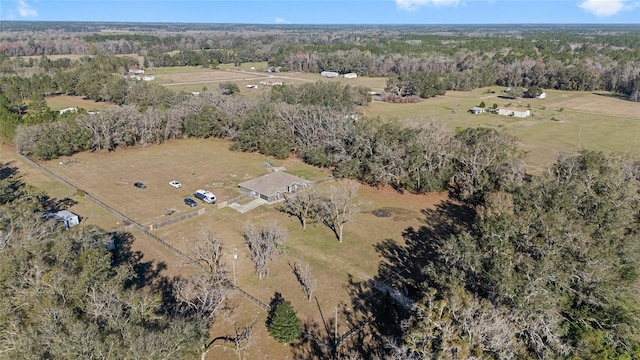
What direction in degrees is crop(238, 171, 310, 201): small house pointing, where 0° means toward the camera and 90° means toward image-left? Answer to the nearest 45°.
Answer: approximately 315°

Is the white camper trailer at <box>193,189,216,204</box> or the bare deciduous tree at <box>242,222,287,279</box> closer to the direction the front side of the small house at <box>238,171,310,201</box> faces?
the bare deciduous tree

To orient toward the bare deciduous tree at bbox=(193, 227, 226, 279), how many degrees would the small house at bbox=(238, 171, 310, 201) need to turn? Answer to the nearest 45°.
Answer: approximately 45° to its right

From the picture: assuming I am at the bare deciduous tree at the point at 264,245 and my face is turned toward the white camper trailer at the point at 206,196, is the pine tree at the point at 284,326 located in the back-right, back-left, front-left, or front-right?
back-left

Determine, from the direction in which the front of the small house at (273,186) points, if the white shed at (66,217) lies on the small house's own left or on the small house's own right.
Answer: on the small house's own right

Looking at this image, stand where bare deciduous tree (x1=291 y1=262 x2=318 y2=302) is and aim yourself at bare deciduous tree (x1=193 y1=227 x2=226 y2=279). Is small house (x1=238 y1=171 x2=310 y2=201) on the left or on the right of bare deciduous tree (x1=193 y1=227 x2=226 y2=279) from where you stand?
right

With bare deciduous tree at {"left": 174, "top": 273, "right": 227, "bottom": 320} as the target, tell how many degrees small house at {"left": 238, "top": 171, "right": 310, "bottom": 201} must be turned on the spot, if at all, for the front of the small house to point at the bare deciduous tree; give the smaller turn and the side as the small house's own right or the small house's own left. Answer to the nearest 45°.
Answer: approximately 45° to the small house's own right

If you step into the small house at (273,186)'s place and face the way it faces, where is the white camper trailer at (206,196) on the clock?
The white camper trailer is roughly at 4 o'clock from the small house.

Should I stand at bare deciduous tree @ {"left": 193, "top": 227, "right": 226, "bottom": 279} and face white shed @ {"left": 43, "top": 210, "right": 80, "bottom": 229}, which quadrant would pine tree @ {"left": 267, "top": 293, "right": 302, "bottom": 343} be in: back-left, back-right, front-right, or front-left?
back-left
